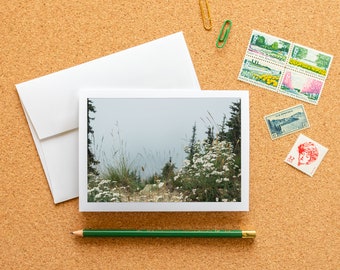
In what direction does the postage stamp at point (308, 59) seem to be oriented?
toward the camera

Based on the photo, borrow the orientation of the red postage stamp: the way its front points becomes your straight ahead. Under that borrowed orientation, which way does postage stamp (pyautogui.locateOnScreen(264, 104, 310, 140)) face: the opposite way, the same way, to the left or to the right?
the same way

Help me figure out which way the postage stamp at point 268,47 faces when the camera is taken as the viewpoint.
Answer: facing the viewer

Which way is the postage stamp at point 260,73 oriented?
toward the camera

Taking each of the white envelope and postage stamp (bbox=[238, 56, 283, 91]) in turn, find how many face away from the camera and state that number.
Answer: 1

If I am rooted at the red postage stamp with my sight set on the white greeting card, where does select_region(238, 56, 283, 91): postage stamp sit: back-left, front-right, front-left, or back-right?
front-right

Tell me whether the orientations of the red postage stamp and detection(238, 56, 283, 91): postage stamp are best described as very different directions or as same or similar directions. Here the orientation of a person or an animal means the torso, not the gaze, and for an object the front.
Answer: same or similar directions

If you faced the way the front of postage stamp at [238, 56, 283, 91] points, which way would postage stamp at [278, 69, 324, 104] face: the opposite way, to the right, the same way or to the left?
the same way

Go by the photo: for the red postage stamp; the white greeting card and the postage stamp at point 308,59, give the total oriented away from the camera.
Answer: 0
